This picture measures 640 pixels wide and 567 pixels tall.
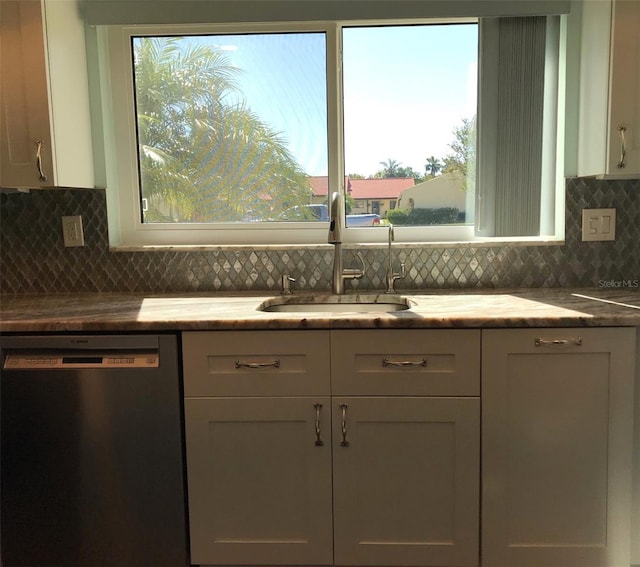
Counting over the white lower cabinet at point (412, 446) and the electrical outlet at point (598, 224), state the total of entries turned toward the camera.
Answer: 2

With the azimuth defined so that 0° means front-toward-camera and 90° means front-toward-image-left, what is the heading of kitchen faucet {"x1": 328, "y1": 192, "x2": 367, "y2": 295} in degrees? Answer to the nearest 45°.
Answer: approximately 0°

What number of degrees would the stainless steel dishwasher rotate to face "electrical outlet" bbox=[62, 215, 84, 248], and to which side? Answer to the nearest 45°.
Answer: approximately 180°

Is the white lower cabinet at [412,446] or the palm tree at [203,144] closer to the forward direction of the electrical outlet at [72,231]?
the white lower cabinet
